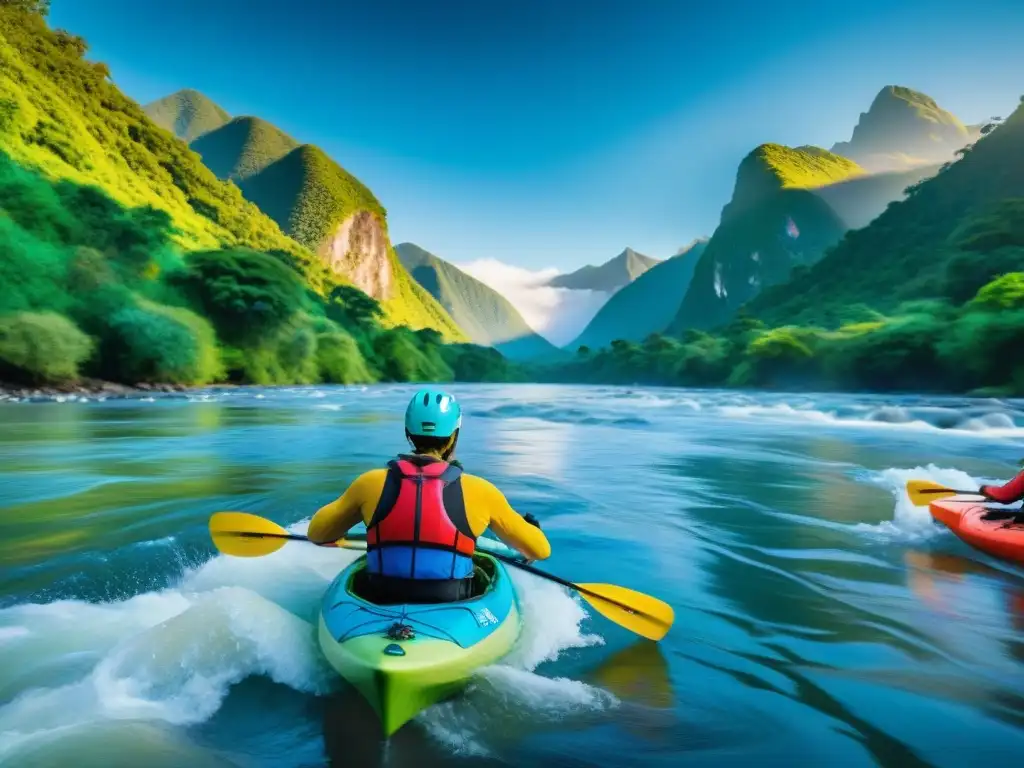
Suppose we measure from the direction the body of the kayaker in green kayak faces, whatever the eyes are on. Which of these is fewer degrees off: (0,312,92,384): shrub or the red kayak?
the shrub

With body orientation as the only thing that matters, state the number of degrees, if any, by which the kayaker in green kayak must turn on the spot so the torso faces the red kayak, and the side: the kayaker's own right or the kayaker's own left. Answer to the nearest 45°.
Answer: approximately 90° to the kayaker's own right

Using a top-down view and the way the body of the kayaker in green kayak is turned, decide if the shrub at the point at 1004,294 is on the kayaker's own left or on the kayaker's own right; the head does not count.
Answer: on the kayaker's own right

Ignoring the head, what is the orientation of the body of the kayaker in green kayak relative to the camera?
away from the camera

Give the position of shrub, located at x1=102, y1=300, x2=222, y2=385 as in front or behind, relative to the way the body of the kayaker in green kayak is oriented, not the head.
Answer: in front

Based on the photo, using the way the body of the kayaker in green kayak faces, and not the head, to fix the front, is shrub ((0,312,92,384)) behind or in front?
in front
